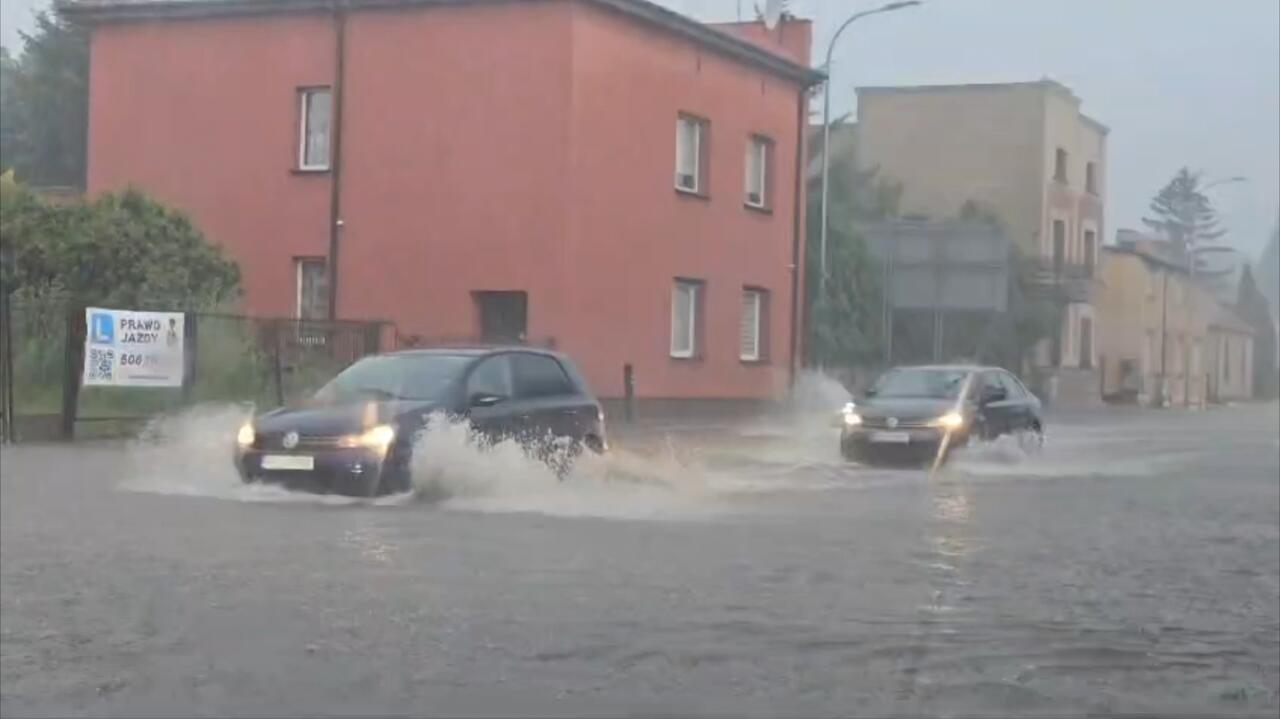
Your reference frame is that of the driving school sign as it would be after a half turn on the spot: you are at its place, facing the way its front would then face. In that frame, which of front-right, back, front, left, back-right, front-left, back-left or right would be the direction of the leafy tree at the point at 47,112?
front

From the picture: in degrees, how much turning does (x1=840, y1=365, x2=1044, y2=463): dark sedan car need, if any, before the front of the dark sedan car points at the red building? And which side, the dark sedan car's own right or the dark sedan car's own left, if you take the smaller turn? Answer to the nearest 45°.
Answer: approximately 90° to the dark sedan car's own right

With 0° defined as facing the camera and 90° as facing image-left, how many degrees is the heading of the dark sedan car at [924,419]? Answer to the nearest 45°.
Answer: approximately 45°
